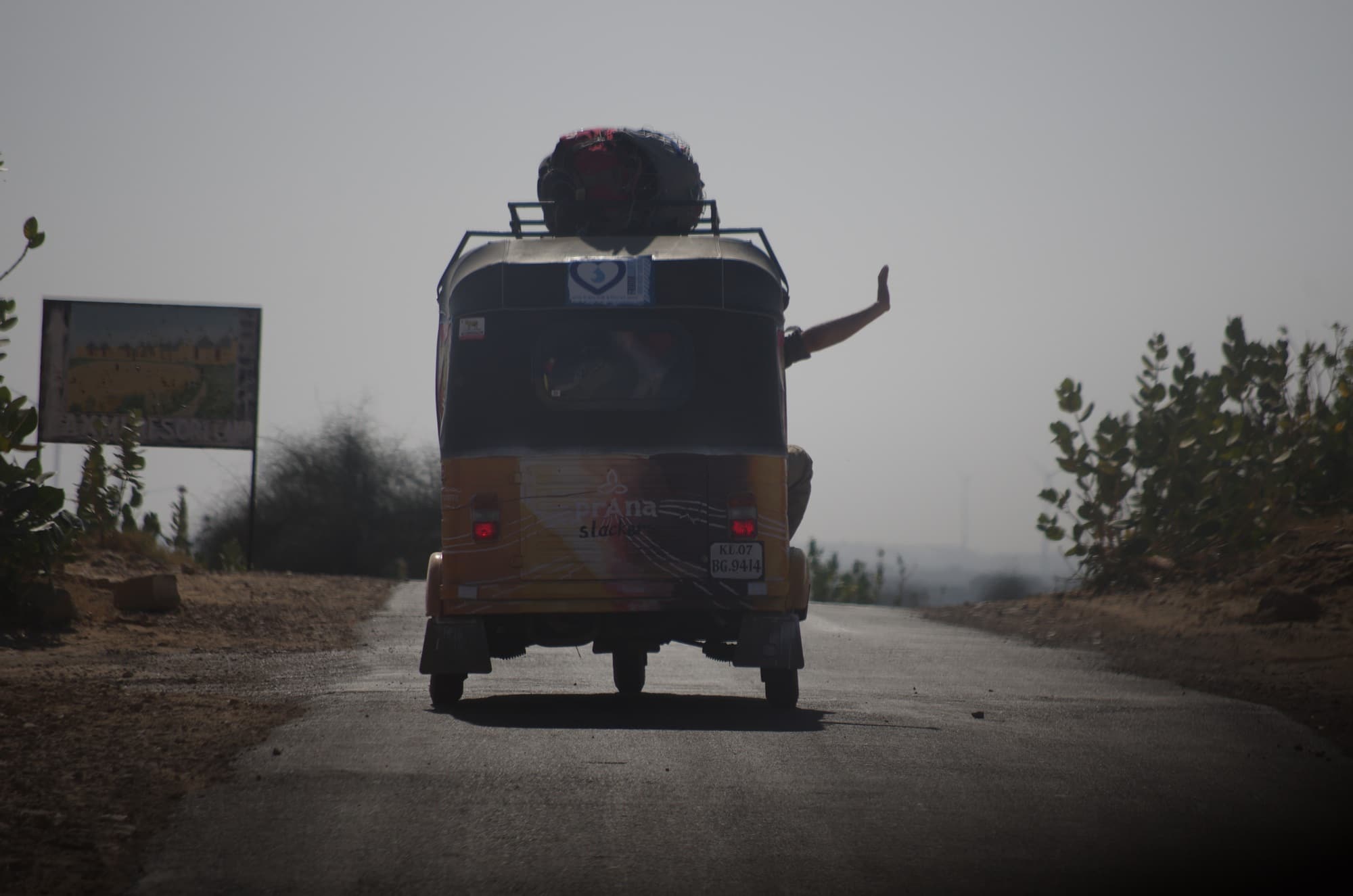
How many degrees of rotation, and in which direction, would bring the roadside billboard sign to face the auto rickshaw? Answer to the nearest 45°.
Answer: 0° — it already faces it

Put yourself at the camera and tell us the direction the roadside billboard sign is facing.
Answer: facing the viewer

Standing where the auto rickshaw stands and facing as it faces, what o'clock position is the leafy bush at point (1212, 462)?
The leafy bush is roughly at 1 o'clock from the auto rickshaw.

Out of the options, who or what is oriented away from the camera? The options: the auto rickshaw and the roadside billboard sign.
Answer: the auto rickshaw

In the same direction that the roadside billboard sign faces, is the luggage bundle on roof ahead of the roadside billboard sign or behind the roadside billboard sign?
ahead

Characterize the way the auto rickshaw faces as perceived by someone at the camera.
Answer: facing away from the viewer

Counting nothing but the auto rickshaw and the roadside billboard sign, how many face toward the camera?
1

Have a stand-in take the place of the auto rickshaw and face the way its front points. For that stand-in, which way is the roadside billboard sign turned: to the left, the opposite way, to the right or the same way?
the opposite way

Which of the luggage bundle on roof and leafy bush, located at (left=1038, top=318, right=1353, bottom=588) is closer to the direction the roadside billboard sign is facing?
the luggage bundle on roof

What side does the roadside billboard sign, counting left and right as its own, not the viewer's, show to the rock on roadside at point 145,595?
front

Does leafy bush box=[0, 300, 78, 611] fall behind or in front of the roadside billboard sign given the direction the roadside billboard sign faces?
in front

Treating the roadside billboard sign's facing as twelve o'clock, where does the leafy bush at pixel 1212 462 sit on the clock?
The leafy bush is roughly at 10 o'clock from the roadside billboard sign.
